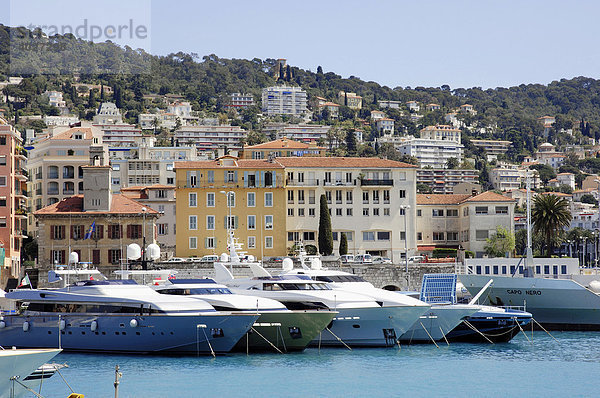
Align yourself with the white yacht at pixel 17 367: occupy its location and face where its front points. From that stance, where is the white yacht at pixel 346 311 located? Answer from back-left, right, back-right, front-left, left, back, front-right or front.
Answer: front-left

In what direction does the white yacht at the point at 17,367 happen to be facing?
to the viewer's right

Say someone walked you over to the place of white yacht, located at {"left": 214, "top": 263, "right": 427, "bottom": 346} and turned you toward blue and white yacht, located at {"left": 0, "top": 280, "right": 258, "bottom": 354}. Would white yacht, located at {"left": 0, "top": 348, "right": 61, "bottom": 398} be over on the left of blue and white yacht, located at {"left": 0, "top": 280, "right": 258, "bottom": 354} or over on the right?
left
